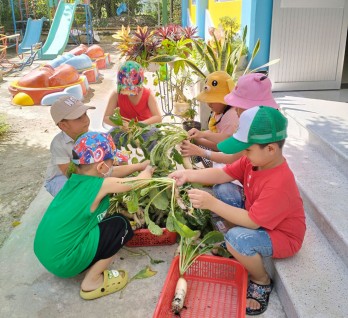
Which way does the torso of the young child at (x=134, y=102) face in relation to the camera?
toward the camera

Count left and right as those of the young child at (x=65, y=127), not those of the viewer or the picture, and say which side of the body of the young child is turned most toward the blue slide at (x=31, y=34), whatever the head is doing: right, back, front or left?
left

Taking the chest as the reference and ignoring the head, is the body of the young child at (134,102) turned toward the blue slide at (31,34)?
no

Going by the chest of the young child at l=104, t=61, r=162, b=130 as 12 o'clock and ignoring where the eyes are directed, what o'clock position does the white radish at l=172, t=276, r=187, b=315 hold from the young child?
The white radish is roughly at 12 o'clock from the young child.

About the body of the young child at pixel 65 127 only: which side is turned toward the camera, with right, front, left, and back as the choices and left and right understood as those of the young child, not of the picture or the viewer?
right

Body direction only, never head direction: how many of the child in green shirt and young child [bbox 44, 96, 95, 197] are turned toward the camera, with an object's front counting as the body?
0

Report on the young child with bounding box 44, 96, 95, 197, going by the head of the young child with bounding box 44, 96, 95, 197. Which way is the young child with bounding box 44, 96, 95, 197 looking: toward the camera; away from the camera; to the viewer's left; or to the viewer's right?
to the viewer's right

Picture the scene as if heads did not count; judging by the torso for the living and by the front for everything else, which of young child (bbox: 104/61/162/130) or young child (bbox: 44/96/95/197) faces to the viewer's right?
young child (bbox: 44/96/95/197)

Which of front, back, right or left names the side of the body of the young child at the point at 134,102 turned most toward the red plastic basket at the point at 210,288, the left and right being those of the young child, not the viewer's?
front

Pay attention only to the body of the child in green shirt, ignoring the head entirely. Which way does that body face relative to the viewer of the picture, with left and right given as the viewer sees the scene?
facing away from the viewer and to the right of the viewer

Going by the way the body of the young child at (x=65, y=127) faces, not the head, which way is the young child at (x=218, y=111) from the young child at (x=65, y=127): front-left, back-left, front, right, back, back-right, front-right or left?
front

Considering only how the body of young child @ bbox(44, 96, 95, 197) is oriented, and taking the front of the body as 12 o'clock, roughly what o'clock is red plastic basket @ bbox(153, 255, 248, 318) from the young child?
The red plastic basket is roughly at 2 o'clock from the young child.

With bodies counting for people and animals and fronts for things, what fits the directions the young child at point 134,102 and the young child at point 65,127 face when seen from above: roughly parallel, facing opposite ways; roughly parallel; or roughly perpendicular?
roughly perpendicular

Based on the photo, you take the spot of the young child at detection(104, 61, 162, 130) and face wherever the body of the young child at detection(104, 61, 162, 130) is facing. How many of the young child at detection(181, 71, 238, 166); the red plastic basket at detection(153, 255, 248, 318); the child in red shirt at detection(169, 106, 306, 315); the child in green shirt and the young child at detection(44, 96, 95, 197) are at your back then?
0

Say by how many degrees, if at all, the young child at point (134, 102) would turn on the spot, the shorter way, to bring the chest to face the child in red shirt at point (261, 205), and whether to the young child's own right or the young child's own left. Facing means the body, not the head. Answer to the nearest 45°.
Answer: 0° — they already face them

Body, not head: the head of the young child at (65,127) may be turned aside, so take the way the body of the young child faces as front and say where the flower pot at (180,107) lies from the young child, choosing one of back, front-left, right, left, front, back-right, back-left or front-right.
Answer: front-left

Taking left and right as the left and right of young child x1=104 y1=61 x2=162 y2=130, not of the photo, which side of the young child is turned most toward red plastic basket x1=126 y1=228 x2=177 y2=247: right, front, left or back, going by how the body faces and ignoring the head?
front

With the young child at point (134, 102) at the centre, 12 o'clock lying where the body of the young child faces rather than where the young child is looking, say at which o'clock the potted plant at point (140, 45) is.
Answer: The potted plant is roughly at 6 o'clock from the young child.

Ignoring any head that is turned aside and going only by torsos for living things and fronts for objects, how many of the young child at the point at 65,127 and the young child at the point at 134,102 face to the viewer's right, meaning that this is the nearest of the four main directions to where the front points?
1
